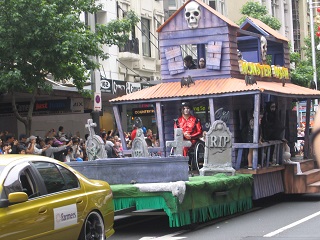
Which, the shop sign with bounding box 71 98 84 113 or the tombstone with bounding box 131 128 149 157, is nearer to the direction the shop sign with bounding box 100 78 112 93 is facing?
the tombstone

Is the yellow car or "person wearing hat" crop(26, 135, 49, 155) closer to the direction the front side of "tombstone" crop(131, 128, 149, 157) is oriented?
the yellow car

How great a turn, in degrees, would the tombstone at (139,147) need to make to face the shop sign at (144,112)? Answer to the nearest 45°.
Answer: approximately 135° to its right

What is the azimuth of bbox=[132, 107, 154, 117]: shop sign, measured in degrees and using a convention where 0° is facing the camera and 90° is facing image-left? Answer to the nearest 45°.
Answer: approximately 0°

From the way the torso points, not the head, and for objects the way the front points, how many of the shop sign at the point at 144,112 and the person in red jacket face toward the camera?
2

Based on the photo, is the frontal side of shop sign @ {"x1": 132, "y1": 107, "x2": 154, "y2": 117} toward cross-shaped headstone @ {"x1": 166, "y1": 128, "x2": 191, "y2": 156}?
yes
